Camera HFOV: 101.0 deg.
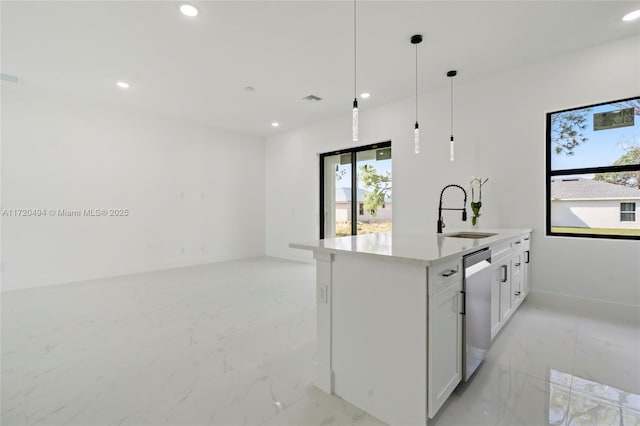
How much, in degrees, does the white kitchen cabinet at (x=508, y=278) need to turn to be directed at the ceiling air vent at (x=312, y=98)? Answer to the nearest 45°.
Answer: approximately 180°

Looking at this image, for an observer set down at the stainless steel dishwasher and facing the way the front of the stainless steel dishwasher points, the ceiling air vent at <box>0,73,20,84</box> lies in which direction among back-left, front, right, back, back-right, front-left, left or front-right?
back

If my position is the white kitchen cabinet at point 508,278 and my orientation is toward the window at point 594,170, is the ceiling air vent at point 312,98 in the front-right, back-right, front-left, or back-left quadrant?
back-left

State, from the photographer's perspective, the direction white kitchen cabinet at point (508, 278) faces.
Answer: facing to the right of the viewer

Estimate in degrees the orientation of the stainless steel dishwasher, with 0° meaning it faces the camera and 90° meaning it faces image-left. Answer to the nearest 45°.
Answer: approximately 270°

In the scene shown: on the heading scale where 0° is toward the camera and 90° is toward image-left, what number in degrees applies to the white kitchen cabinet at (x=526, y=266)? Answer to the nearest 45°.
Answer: approximately 270°

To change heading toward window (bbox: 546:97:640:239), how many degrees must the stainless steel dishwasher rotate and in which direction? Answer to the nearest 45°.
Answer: approximately 45° to its left

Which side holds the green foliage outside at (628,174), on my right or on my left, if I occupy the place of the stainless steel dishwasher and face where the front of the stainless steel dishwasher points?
on my left
